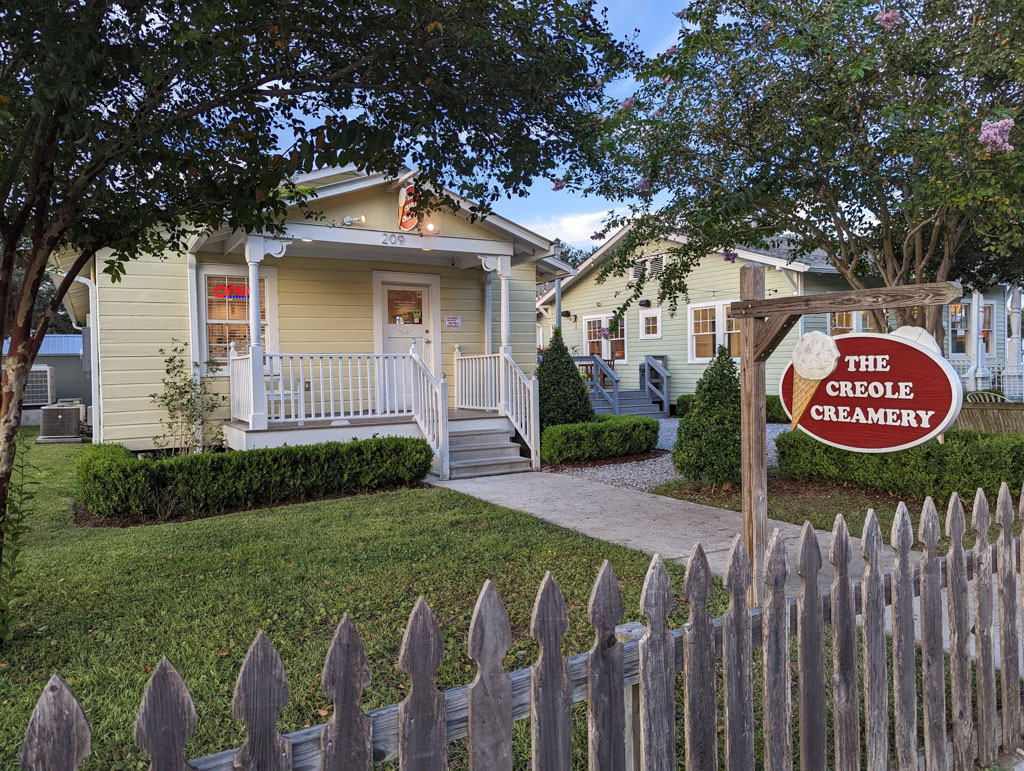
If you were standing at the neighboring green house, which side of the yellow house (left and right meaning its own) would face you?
left

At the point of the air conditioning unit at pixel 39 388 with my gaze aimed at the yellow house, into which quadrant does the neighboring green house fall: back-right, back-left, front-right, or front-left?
front-left

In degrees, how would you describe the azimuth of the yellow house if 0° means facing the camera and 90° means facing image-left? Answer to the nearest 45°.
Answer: approximately 315°

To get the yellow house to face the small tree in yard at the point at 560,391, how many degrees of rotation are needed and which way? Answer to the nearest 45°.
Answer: approximately 45° to its left

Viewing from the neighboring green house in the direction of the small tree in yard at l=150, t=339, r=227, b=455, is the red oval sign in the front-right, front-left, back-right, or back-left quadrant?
front-left

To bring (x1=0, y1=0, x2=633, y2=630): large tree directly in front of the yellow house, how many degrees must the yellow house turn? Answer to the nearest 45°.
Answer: approximately 45° to its right
